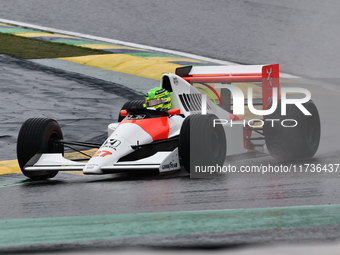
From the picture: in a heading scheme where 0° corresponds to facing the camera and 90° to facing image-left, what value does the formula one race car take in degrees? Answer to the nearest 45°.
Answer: approximately 45°
